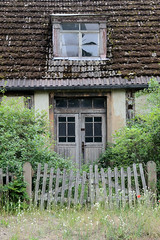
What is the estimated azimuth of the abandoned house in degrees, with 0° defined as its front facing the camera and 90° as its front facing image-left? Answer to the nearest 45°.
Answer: approximately 0°

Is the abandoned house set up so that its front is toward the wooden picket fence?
yes

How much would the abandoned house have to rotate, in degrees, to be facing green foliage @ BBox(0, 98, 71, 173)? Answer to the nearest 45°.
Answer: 0° — it already faces it

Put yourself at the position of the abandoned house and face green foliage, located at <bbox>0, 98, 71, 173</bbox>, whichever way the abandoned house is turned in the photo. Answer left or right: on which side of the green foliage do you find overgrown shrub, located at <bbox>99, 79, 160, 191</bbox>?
left
